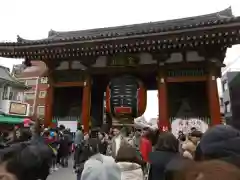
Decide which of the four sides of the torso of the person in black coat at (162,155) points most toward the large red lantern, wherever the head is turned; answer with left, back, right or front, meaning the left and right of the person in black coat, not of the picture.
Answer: front

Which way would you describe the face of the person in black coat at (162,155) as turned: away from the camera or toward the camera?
away from the camera

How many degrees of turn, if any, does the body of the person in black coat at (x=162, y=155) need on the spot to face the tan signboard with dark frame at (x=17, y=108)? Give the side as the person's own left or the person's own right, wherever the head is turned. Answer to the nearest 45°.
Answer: approximately 45° to the person's own left

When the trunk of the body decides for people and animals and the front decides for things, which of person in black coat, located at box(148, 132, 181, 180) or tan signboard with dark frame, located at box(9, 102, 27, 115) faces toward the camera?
the tan signboard with dark frame

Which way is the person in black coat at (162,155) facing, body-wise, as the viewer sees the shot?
away from the camera

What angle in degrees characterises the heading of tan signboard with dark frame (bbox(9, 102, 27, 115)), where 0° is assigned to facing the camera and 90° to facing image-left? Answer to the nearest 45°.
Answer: approximately 0°

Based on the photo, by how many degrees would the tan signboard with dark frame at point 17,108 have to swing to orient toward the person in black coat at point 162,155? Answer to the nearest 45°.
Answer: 0° — it already faces them

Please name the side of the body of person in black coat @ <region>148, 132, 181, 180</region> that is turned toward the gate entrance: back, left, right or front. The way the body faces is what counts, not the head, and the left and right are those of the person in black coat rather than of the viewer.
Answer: front

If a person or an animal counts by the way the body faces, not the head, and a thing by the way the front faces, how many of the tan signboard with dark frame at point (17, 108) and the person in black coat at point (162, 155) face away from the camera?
1

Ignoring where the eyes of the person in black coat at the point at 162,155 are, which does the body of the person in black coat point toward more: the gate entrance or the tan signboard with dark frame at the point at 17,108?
the gate entrance
